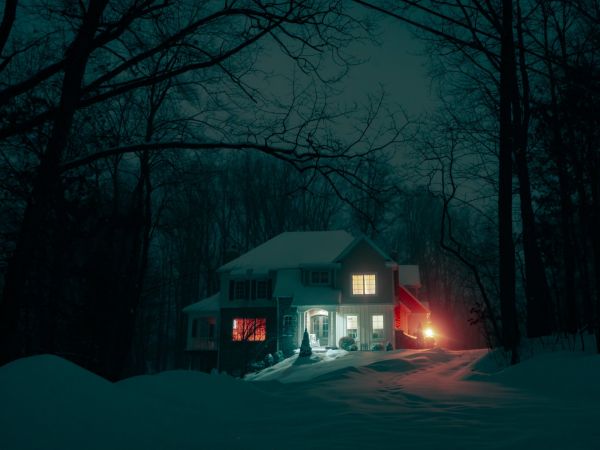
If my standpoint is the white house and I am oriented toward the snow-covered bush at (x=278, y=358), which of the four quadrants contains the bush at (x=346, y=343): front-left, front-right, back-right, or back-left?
front-left

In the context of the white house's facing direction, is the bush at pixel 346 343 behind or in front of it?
in front

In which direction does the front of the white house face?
toward the camera

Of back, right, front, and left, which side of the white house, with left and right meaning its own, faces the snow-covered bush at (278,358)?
front
